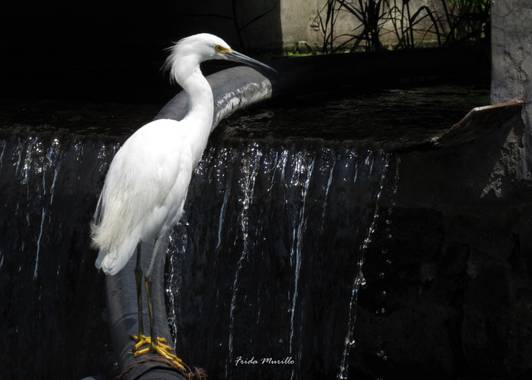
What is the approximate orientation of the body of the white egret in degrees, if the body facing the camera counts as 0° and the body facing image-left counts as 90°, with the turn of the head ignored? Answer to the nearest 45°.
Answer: approximately 270°
